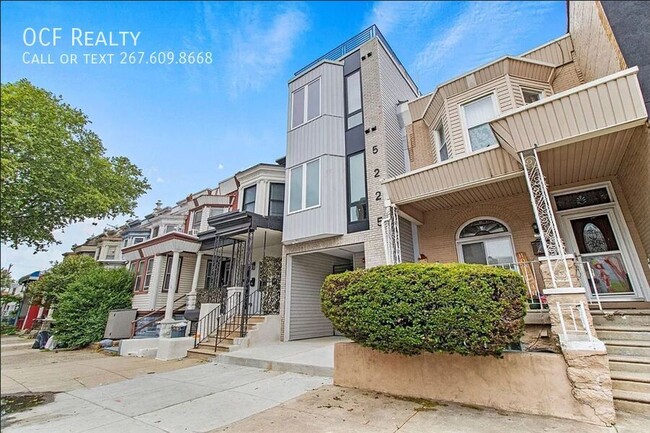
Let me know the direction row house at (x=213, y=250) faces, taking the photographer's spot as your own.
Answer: facing the viewer and to the left of the viewer

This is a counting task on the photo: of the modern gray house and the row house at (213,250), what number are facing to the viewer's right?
0

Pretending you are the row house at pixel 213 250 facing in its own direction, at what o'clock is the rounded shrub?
The rounded shrub is roughly at 10 o'clock from the row house.

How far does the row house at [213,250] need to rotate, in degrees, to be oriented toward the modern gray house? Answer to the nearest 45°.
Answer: approximately 90° to its left

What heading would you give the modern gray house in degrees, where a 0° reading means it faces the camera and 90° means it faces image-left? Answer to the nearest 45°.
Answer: approximately 45°

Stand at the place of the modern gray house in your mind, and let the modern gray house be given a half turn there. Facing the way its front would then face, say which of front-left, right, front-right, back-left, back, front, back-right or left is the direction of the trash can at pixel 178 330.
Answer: back-left
